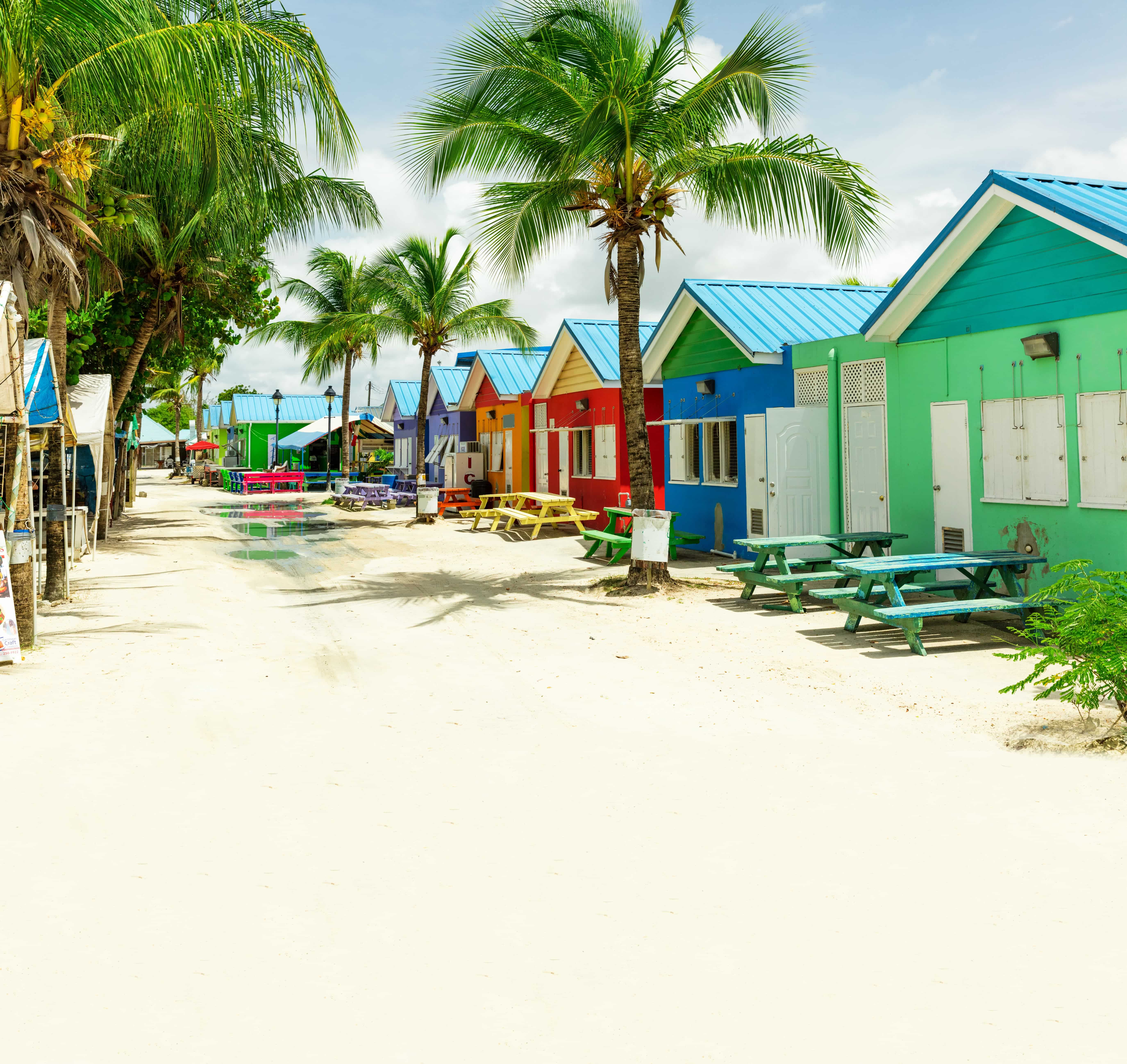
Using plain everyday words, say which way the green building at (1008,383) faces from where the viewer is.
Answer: facing the viewer and to the left of the viewer

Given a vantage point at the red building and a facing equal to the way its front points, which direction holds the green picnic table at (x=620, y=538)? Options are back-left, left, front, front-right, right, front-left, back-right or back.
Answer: front-left

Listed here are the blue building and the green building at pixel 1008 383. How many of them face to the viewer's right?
0

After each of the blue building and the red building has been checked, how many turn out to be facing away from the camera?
0

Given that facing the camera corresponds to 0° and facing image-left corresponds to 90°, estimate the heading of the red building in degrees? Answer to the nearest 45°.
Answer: approximately 45°

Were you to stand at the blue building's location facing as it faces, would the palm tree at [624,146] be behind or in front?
in front

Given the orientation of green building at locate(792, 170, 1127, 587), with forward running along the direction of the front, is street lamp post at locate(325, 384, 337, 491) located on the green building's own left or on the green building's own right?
on the green building's own right

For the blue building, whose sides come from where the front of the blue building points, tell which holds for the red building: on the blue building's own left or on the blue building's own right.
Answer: on the blue building's own right

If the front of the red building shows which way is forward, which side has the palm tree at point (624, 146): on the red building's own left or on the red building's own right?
on the red building's own left

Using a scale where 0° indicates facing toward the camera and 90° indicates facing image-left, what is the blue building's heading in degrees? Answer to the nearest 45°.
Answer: approximately 45°

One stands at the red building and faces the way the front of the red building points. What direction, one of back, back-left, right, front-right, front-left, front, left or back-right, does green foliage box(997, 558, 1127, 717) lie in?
front-left

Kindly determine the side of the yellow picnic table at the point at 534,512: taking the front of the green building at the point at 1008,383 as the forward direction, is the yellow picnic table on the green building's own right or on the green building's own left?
on the green building's own right
